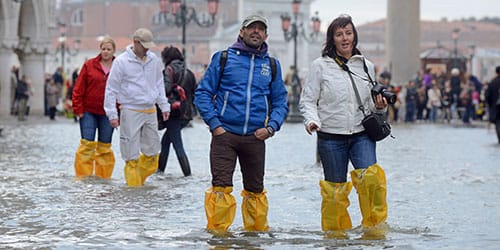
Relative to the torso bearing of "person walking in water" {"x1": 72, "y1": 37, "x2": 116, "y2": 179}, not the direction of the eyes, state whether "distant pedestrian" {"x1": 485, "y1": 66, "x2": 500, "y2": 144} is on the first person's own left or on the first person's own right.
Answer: on the first person's own left

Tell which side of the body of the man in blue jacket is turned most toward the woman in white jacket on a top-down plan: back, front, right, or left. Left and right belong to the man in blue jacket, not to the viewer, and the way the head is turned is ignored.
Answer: left

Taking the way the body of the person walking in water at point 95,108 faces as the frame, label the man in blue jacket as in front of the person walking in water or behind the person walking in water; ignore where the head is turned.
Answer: in front

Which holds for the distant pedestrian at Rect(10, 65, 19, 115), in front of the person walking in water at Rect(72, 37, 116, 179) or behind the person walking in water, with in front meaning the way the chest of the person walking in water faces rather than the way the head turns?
behind

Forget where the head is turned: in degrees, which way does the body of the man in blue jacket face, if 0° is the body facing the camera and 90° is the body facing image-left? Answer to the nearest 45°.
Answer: approximately 0°

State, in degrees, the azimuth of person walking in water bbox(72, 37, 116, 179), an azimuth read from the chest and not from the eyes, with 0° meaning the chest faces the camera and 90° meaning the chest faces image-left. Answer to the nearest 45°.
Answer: approximately 315°

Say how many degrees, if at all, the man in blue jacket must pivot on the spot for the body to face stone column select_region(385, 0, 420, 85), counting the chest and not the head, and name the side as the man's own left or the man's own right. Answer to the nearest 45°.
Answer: approximately 180°

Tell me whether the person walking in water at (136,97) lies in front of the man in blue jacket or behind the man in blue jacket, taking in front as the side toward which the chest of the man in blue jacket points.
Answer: behind
